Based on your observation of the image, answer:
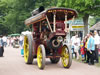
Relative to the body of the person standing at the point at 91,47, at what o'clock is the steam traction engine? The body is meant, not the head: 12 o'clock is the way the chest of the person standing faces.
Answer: The steam traction engine is roughly at 11 o'clock from the person standing.

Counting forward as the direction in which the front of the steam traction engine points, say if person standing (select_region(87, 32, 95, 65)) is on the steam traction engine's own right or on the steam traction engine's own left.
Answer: on the steam traction engine's own left

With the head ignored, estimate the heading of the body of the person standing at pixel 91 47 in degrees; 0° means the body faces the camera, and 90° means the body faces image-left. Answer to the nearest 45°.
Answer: approximately 90°
